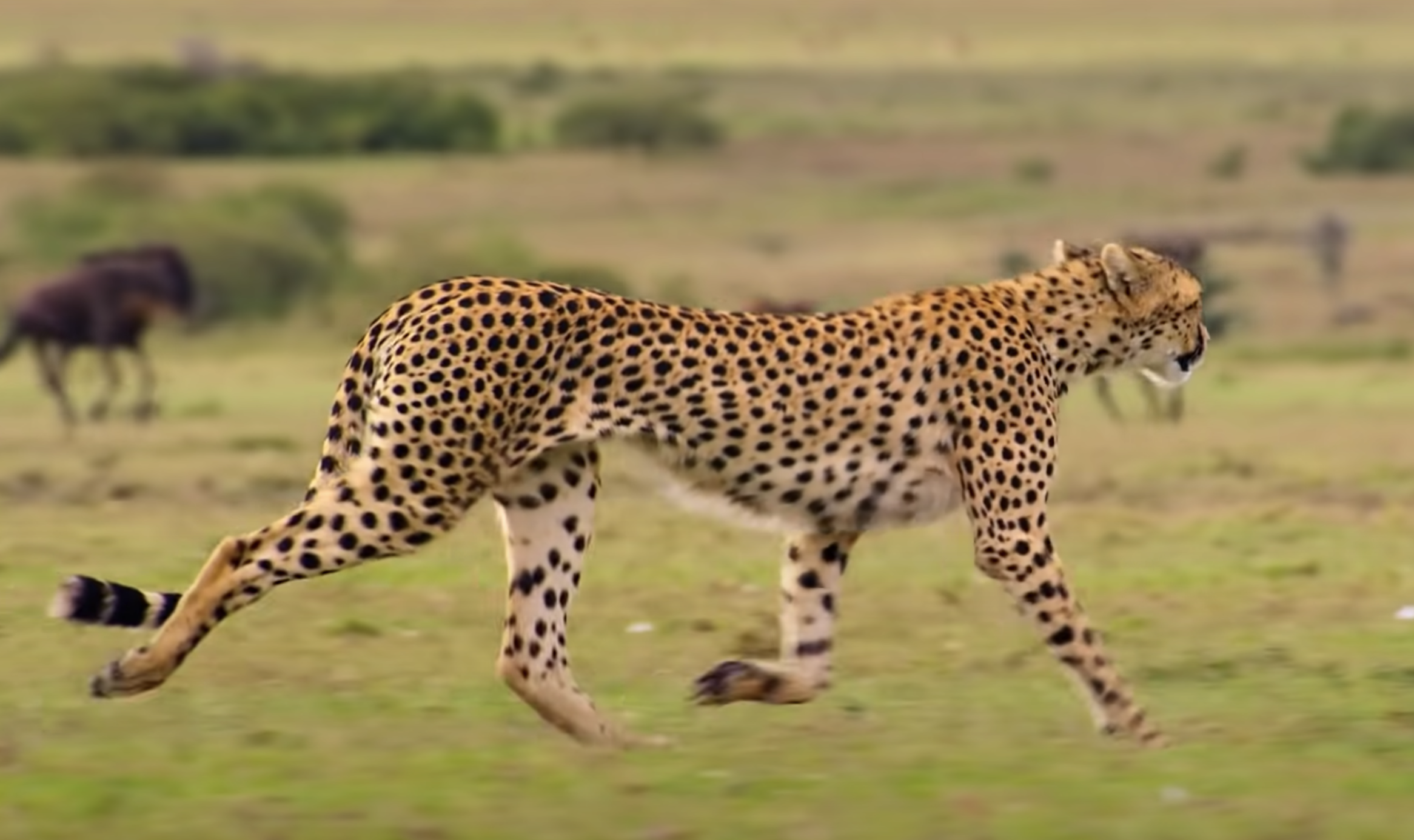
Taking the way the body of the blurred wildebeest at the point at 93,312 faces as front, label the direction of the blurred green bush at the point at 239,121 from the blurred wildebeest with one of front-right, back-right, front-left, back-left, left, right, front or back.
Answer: left

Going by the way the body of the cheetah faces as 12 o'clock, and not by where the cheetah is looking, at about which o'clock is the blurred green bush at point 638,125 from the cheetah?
The blurred green bush is roughly at 9 o'clock from the cheetah.

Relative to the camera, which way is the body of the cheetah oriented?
to the viewer's right

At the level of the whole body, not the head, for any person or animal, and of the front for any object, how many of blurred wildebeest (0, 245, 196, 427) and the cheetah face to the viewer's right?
2

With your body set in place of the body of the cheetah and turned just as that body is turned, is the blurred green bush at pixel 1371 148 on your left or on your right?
on your left

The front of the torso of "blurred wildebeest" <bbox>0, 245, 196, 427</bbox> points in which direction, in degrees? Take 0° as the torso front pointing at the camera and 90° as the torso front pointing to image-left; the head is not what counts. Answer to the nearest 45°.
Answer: approximately 270°

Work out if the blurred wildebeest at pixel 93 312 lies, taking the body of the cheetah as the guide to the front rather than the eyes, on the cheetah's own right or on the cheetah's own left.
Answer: on the cheetah's own left

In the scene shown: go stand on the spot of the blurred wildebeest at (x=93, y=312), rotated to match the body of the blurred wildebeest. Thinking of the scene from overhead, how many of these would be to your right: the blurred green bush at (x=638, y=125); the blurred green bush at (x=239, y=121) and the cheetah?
1
